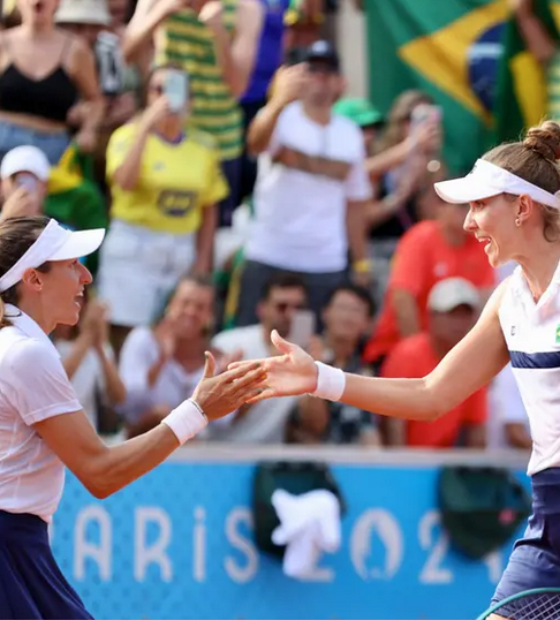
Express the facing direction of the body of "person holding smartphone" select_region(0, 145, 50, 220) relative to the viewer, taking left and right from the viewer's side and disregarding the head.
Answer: facing the viewer

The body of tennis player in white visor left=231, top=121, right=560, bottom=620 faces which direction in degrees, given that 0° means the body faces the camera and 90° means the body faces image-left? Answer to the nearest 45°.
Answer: approximately 45°

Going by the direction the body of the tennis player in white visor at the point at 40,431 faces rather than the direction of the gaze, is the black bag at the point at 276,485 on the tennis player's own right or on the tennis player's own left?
on the tennis player's own left

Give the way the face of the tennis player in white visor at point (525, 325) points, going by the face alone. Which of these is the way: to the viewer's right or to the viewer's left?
to the viewer's left

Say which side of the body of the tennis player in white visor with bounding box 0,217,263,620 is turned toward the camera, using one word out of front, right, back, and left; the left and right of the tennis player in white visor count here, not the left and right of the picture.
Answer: right

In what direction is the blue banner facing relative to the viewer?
toward the camera

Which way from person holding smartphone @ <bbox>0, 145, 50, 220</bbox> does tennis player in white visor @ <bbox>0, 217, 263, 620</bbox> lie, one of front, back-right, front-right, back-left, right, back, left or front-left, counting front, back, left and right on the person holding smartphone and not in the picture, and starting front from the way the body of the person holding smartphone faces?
front

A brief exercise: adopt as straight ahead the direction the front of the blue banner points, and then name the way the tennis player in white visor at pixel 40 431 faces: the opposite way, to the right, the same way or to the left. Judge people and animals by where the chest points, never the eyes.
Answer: to the left

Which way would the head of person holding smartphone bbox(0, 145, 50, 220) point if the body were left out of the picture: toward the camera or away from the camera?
toward the camera

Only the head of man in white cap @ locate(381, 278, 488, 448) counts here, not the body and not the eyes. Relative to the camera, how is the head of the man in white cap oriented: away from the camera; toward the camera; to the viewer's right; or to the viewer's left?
toward the camera

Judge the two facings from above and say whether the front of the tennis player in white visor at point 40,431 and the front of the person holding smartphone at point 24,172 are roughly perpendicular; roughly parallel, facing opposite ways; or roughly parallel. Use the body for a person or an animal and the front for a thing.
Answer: roughly perpendicular

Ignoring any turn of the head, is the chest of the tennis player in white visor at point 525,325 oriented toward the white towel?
no

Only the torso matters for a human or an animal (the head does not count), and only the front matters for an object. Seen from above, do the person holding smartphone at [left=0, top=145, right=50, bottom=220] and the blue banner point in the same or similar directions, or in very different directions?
same or similar directions

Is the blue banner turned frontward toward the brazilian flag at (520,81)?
no

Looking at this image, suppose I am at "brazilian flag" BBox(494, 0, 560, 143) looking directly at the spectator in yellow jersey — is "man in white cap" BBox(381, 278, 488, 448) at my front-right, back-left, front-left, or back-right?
front-left

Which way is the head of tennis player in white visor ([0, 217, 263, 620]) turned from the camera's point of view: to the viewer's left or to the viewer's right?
to the viewer's right

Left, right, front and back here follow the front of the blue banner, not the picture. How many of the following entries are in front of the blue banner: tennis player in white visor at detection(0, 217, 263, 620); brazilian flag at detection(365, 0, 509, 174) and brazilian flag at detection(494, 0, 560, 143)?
1

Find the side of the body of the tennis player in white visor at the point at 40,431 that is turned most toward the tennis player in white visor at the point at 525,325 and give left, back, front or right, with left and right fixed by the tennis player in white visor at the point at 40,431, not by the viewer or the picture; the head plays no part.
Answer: front
